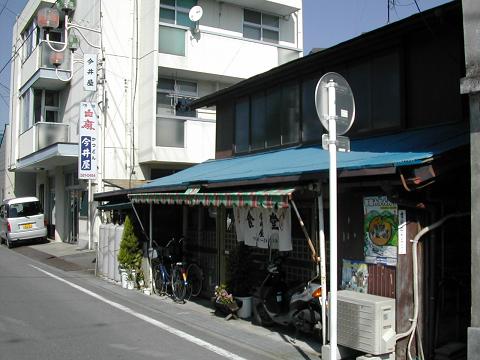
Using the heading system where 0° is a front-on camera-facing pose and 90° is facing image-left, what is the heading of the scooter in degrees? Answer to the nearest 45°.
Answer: approximately 135°

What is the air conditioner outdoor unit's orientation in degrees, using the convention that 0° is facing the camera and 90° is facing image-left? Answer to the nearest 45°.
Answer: approximately 45°

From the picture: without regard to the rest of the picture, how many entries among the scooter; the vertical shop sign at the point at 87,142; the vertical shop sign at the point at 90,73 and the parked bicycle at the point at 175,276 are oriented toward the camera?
2

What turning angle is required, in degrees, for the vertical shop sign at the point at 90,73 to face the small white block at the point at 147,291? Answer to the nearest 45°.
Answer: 0° — it already faces it

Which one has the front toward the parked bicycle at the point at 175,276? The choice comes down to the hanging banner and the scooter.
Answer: the scooter

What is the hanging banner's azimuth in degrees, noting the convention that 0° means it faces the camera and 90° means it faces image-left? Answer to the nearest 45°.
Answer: approximately 45°

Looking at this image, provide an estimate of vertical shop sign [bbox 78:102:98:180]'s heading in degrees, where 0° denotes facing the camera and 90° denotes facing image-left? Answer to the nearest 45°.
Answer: approximately 0°
